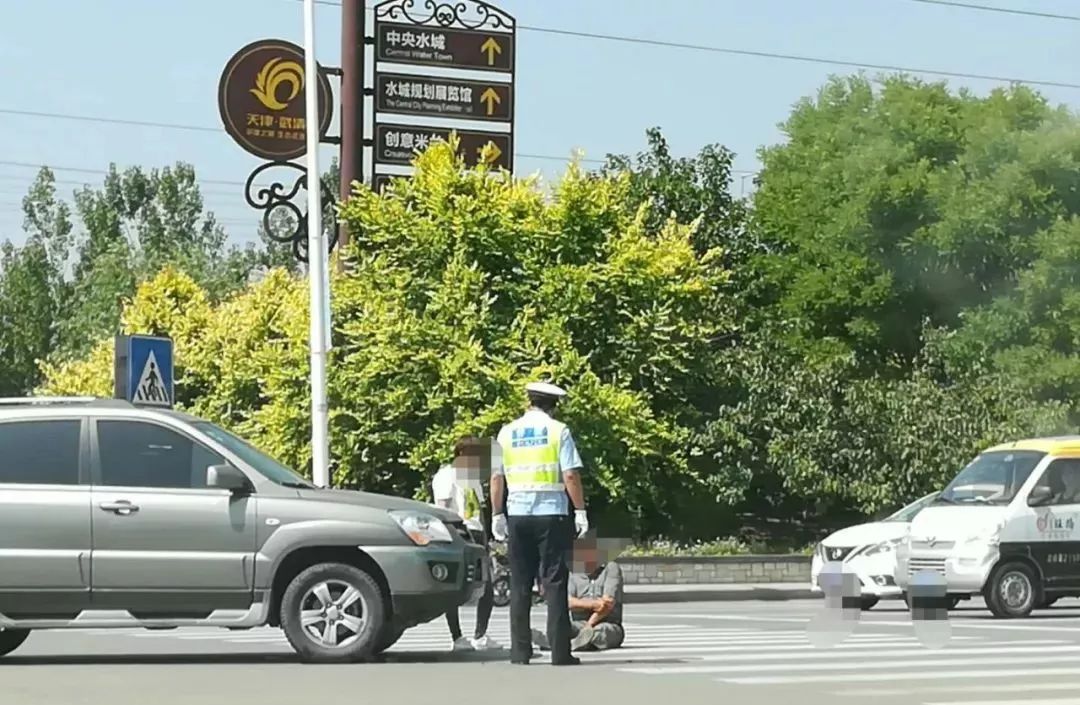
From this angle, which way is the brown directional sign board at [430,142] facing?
toward the camera

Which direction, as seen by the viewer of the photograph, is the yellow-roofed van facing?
facing the viewer and to the left of the viewer

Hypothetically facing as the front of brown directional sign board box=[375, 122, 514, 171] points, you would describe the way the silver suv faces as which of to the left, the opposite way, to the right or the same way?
to the left

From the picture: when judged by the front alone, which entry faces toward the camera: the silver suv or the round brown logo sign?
the round brown logo sign

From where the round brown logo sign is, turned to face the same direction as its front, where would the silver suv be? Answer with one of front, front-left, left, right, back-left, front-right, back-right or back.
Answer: front

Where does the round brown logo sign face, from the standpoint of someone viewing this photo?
facing the viewer

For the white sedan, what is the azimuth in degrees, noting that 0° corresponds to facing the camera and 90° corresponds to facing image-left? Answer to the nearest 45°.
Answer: approximately 45°

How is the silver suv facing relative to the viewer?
to the viewer's right

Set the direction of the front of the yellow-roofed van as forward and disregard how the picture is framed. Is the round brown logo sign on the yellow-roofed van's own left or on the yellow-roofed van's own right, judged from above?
on the yellow-roofed van's own right

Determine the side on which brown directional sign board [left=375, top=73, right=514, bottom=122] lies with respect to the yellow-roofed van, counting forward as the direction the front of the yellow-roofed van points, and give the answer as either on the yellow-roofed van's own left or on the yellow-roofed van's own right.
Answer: on the yellow-roofed van's own right

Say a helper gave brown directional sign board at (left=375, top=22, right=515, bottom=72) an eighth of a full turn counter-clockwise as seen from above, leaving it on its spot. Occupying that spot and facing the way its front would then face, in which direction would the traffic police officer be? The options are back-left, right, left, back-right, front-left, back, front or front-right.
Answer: front-right

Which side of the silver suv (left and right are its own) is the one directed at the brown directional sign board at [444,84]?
left

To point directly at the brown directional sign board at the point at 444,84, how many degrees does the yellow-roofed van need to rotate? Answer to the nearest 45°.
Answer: approximately 90° to its right

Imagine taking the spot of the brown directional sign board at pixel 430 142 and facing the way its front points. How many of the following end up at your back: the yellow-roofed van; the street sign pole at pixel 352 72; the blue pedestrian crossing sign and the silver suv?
0

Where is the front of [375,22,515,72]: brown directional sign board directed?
toward the camera

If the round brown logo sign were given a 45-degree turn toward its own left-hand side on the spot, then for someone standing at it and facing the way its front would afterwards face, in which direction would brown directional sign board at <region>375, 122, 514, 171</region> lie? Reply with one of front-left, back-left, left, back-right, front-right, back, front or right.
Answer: left
